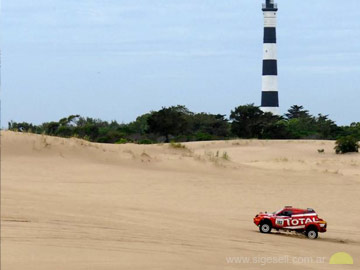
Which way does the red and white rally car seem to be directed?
to the viewer's left

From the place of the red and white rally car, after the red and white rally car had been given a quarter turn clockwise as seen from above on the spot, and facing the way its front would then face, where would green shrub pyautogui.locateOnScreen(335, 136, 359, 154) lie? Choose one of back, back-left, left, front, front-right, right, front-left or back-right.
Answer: front
